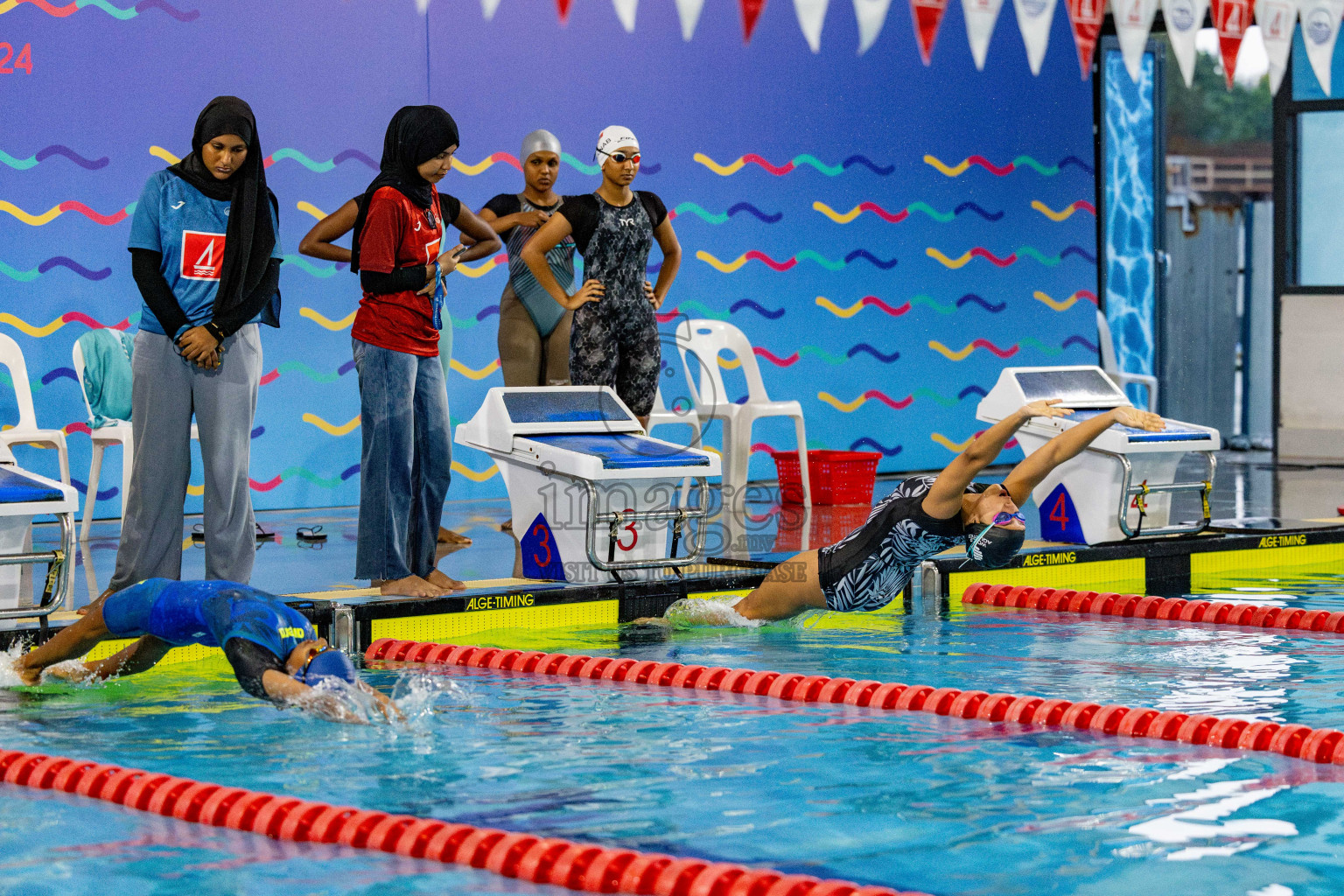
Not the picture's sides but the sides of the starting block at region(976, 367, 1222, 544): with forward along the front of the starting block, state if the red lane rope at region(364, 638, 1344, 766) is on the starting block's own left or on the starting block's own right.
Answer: on the starting block's own right

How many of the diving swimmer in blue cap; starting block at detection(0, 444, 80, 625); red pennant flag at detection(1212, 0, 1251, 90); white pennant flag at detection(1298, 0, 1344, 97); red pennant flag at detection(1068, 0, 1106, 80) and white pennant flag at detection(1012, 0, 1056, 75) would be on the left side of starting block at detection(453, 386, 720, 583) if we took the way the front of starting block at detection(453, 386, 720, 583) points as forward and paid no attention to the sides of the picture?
4

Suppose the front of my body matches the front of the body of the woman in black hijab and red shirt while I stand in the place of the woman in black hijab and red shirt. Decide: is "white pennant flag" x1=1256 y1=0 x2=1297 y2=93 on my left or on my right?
on my left

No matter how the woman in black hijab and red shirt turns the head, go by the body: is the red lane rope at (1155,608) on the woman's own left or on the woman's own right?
on the woman's own left

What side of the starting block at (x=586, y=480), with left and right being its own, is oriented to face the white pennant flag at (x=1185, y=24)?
left

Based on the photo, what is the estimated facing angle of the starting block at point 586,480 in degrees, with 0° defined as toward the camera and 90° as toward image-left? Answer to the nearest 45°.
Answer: approximately 315°

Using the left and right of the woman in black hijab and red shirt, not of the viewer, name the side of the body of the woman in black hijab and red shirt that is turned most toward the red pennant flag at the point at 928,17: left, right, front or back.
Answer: left

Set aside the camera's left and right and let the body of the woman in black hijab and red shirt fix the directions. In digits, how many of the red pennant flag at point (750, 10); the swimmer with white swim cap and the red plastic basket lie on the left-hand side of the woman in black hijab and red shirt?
3

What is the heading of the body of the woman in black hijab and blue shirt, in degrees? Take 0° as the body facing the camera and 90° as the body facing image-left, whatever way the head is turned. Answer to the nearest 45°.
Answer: approximately 0°
